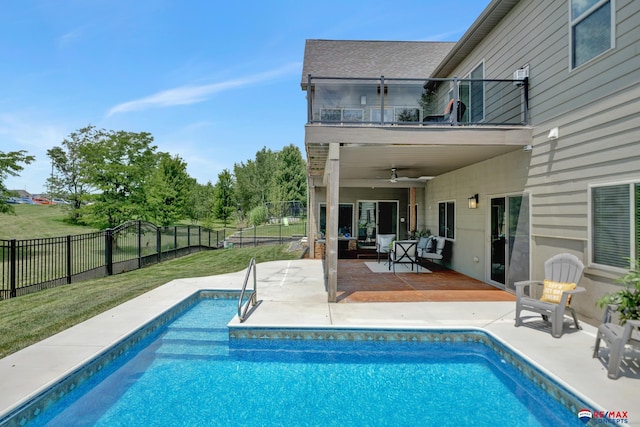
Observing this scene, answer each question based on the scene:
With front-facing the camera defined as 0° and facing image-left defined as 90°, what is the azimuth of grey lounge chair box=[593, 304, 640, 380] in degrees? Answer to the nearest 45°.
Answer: approximately 45°

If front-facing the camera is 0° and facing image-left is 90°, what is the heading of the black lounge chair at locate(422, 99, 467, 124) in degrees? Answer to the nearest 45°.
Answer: approximately 90°

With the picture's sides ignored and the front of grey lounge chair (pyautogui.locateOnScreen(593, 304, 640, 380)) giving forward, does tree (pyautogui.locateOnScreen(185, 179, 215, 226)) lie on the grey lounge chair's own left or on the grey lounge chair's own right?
on the grey lounge chair's own right

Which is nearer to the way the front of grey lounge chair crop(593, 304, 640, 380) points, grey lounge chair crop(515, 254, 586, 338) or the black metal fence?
the black metal fence
